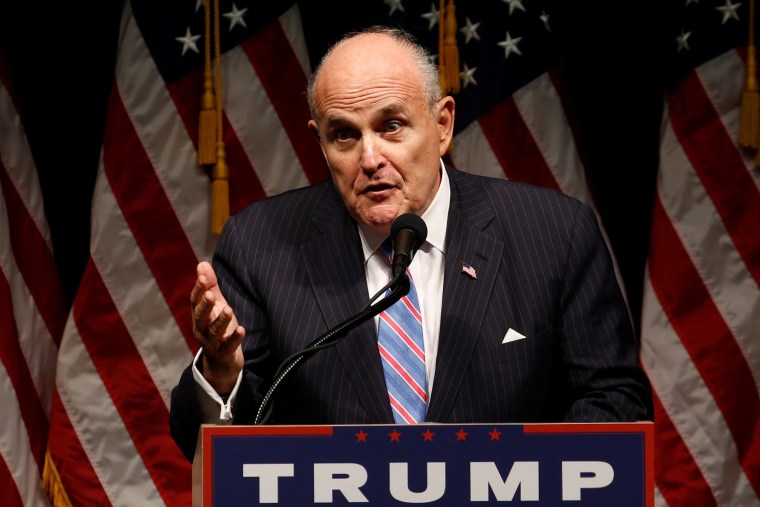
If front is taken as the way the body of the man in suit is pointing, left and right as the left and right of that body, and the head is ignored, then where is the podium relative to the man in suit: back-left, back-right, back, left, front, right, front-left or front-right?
front

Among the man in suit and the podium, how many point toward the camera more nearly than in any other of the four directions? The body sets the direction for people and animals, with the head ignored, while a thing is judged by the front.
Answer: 2

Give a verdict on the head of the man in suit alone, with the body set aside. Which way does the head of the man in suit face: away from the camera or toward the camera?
toward the camera

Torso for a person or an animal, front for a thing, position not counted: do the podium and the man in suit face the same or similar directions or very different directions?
same or similar directions

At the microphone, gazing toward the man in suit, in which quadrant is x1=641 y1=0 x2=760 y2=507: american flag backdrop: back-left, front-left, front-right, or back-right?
front-right

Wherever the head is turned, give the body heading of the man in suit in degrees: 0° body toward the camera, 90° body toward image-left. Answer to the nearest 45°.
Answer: approximately 0°

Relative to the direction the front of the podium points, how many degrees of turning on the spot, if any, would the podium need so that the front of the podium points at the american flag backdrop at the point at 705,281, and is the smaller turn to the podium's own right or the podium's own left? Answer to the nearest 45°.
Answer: approximately 135° to the podium's own left

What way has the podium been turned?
toward the camera

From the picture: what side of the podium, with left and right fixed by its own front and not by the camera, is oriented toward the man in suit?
back
